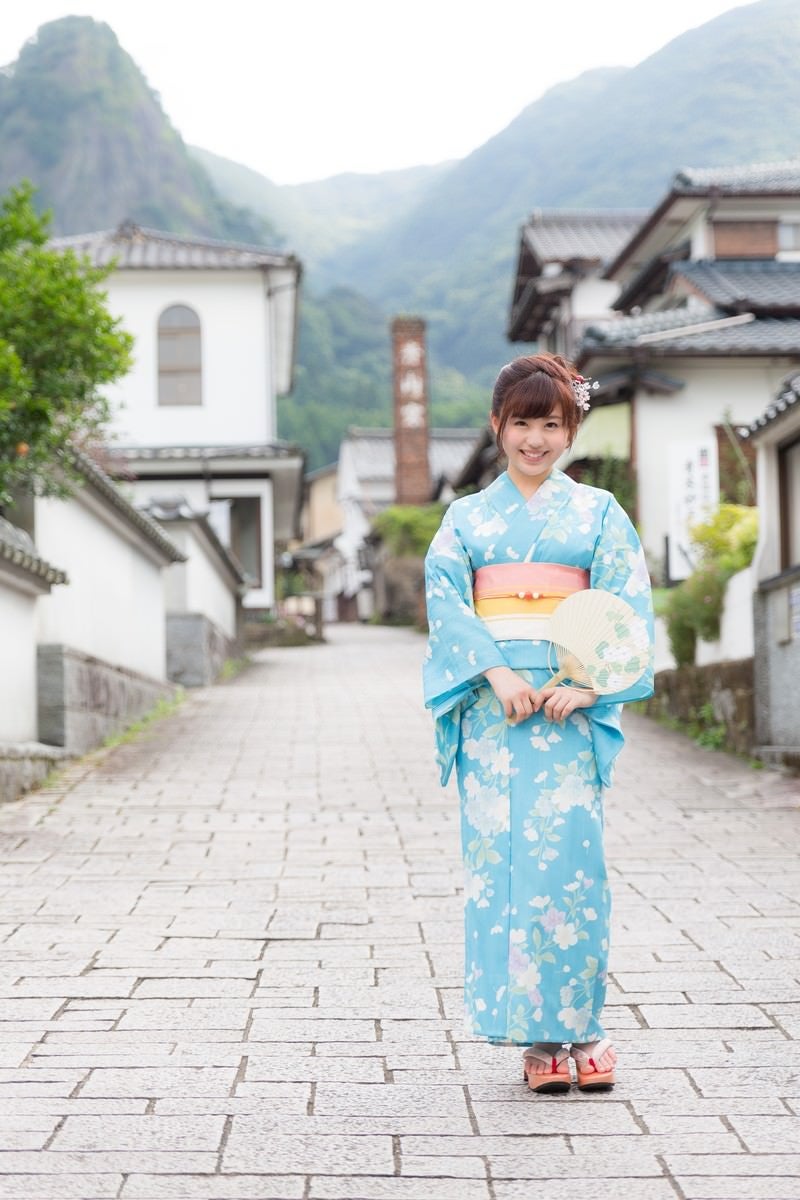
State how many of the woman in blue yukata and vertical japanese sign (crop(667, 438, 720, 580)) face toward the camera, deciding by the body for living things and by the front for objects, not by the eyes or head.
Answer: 2

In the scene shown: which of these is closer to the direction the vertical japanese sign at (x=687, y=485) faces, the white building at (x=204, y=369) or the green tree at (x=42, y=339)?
the green tree

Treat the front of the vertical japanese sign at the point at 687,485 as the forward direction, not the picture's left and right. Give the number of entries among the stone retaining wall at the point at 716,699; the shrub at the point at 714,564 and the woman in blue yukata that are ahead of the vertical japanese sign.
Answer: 3

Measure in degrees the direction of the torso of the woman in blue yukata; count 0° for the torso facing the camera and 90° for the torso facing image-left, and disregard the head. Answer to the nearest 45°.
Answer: approximately 0°

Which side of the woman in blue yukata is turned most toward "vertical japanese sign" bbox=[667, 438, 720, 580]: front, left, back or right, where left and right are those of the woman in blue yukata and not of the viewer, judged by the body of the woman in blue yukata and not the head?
back

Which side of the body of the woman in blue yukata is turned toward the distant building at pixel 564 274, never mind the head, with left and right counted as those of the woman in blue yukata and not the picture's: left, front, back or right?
back

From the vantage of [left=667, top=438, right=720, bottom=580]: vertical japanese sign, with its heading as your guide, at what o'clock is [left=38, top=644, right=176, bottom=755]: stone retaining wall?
The stone retaining wall is roughly at 1 o'clock from the vertical japanese sign.

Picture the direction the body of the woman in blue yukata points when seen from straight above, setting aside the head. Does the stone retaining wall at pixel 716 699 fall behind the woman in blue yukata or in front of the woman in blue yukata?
behind

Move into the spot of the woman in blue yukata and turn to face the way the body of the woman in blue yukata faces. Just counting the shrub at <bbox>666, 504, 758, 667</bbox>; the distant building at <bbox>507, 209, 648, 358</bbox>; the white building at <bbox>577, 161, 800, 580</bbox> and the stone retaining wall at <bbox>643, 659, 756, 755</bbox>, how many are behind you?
4
